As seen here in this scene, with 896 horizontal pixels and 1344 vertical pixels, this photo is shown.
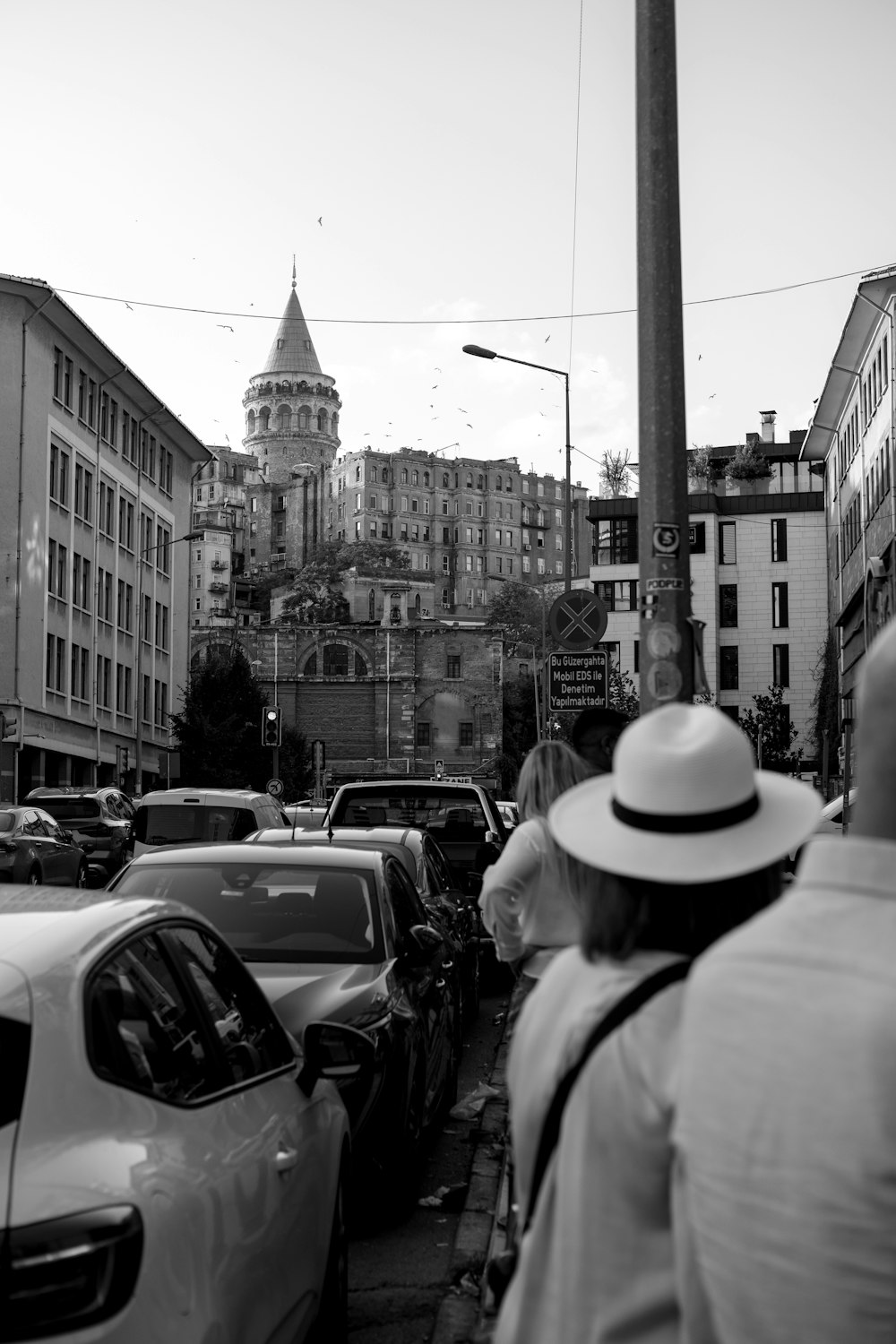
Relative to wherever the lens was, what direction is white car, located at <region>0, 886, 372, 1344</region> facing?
facing away from the viewer and to the right of the viewer

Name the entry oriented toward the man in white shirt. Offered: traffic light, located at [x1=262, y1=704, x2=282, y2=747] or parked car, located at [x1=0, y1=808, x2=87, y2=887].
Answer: the traffic light

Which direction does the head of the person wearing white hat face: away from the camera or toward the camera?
away from the camera

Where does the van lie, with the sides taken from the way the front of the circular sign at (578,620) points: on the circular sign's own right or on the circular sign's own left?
on the circular sign's own right

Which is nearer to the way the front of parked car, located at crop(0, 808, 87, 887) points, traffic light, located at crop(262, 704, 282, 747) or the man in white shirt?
the traffic light

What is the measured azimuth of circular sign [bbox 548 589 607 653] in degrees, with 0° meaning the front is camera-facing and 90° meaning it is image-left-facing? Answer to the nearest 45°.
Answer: approximately 0°

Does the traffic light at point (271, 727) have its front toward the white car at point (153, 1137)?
yes

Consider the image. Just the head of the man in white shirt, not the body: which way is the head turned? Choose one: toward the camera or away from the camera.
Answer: away from the camera

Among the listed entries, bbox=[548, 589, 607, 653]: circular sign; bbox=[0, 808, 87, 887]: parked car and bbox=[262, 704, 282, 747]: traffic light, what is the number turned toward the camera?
2

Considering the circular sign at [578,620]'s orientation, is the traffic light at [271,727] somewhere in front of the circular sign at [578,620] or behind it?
behind

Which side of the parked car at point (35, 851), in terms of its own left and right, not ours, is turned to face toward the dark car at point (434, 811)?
right
